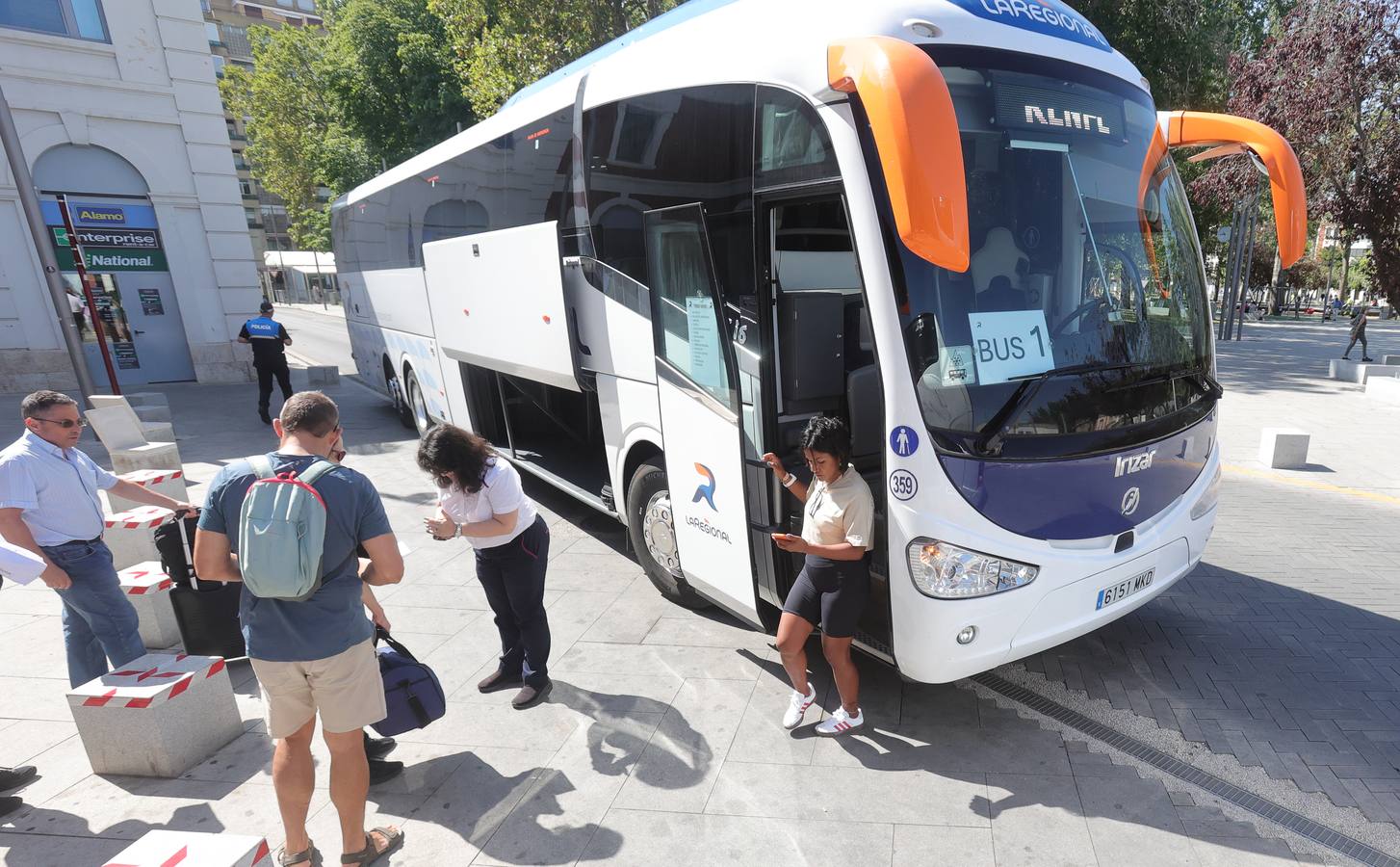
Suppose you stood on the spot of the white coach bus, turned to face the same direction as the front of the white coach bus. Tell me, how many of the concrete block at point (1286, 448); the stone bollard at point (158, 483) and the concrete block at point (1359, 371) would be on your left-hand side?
2

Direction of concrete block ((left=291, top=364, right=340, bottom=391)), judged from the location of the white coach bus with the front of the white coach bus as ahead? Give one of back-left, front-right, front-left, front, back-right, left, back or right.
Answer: back

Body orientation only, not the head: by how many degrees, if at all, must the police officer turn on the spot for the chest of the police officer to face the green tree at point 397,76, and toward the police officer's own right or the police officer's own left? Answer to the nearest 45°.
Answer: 0° — they already face it

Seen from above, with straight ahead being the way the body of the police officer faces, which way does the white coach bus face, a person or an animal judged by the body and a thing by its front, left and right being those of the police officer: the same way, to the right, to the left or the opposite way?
the opposite way

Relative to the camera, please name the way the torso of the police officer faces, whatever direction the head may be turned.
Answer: away from the camera

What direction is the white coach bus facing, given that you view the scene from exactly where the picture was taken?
facing the viewer and to the right of the viewer

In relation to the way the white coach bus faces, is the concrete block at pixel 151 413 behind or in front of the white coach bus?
behind

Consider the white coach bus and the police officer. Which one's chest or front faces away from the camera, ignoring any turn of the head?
the police officer

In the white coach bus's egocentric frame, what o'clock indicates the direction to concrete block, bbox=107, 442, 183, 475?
The concrete block is roughly at 5 o'clock from the white coach bus.

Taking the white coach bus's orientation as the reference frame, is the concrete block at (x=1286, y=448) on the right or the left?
on its left

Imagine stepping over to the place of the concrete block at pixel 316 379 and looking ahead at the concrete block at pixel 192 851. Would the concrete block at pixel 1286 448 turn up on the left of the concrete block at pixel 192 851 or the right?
left

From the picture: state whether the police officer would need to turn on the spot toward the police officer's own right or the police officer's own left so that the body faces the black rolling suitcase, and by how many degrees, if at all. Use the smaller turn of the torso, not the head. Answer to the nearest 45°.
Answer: approximately 180°
